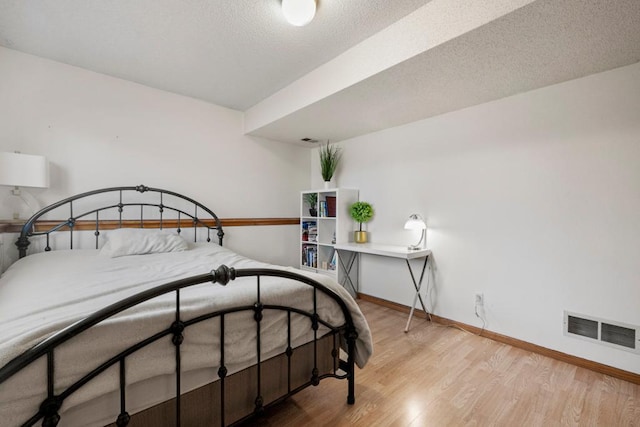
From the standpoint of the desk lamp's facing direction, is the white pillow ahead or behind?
ahead

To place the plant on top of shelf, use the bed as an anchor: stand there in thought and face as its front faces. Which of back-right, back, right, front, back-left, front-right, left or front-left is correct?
left

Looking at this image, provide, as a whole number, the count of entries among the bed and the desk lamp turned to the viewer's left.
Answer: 1

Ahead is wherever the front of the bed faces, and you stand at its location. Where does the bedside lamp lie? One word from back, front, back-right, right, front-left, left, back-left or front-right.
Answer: back

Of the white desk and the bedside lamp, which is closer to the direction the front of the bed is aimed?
the white desk

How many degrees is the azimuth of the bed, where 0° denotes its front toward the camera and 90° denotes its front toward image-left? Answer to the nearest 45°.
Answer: approximately 315°
